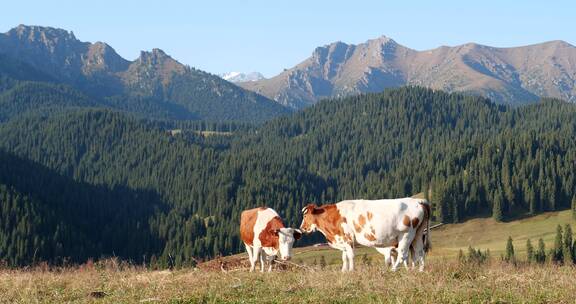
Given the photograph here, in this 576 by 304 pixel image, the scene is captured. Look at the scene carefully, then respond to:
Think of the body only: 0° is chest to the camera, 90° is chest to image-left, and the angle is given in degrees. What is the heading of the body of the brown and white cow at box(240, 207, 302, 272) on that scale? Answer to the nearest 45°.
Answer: approximately 315°

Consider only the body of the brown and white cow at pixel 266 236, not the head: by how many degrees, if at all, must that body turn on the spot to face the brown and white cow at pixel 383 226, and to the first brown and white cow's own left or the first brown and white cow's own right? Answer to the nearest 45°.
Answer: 0° — it already faces it

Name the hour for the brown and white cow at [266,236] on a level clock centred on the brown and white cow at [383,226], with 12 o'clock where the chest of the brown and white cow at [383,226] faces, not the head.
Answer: the brown and white cow at [266,236] is roughly at 1 o'clock from the brown and white cow at [383,226].

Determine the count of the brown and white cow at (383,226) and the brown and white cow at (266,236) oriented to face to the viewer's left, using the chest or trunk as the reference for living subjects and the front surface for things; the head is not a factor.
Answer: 1

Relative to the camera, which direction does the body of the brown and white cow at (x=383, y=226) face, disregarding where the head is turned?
to the viewer's left
